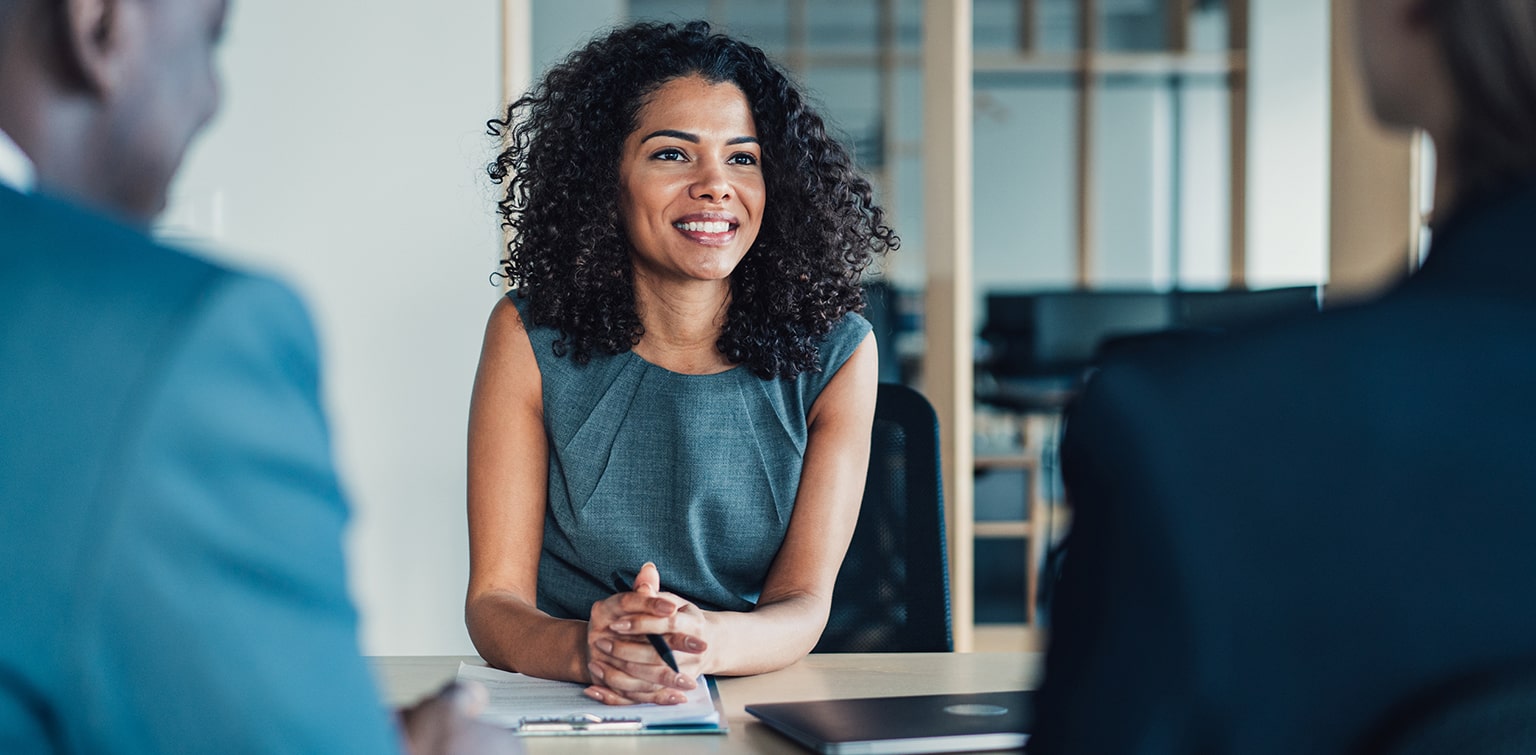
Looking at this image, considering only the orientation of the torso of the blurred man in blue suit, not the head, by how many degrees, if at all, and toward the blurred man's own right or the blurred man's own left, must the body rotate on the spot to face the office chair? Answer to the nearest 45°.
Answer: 0° — they already face it

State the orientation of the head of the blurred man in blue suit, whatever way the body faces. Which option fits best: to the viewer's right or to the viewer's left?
to the viewer's right

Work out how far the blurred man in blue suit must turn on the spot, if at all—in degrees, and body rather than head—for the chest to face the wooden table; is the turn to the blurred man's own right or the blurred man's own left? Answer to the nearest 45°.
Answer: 0° — they already face it

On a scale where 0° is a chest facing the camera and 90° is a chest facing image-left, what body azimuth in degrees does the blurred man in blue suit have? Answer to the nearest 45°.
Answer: approximately 225°

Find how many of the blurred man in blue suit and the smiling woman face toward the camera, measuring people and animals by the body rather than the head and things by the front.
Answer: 1

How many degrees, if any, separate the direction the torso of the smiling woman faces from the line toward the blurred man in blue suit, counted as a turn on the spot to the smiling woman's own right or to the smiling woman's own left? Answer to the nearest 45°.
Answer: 0° — they already face them

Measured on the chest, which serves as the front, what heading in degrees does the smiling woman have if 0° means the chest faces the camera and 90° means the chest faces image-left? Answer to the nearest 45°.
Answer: approximately 0°
